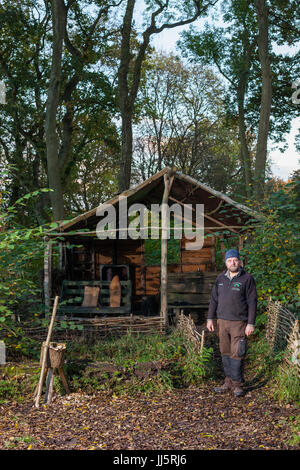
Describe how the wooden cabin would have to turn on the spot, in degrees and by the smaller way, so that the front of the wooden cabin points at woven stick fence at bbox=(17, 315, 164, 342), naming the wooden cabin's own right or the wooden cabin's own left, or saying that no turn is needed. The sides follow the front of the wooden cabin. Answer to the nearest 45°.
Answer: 0° — it already faces it

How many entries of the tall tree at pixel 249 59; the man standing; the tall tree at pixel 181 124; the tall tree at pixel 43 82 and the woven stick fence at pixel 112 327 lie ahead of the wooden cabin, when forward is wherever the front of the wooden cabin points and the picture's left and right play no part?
2

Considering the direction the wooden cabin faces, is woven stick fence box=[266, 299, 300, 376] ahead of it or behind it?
ahead

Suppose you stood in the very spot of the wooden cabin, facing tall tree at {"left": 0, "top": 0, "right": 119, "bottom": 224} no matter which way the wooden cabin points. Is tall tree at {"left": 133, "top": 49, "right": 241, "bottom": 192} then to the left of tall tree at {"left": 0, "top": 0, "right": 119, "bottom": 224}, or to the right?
right

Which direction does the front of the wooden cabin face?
toward the camera

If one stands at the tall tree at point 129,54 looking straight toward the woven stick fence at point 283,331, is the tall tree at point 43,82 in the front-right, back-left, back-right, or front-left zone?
back-right

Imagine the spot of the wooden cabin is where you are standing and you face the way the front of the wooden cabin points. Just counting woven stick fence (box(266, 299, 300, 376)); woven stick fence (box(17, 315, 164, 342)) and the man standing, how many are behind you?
0

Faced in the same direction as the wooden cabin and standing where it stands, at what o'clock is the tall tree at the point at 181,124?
The tall tree is roughly at 6 o'clock from the wooden cabin.

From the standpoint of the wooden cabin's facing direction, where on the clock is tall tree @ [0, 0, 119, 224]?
The tall tree is roughly at 5 o'clock from the wooden cabin.

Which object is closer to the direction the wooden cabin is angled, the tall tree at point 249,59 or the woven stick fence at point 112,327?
the woven stick fence

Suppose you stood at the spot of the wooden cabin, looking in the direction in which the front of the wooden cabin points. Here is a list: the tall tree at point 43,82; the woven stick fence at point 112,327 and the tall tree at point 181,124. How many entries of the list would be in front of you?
1

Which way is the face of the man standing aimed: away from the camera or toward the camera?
toward the camera

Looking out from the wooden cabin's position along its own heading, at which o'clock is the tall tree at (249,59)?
The tall tree is roughly at 7 o'clock from the wooden cabin.
